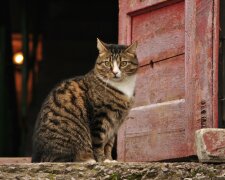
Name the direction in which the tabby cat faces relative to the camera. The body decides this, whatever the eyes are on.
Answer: to the viewer's right
